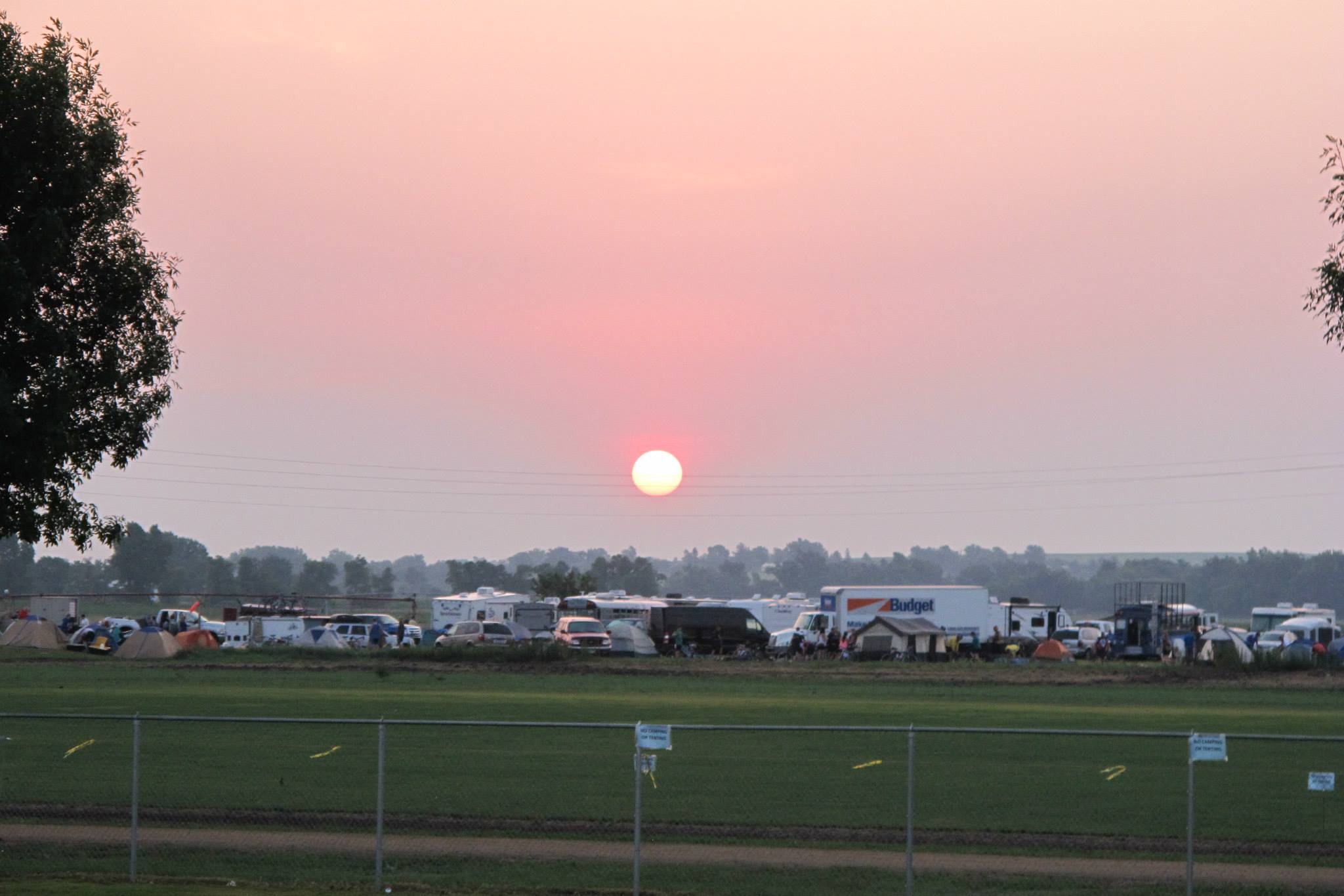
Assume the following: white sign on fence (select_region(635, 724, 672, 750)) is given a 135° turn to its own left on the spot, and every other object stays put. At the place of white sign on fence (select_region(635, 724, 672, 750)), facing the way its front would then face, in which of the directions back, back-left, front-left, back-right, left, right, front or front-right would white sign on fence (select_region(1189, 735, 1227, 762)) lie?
front-right

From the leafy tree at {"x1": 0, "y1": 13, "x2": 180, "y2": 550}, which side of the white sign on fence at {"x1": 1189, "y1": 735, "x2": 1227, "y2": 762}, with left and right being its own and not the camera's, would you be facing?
right

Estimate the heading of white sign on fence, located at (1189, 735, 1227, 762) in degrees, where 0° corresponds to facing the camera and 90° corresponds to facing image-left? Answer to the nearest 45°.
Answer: approximately 0°
